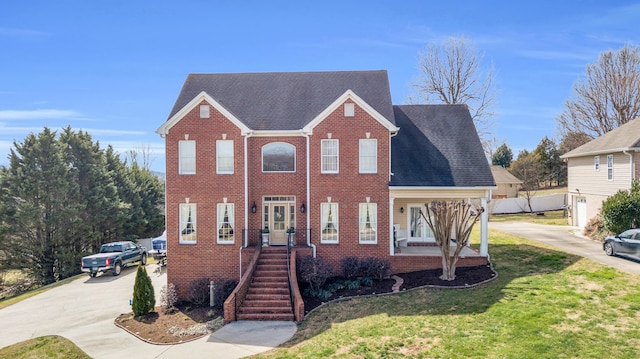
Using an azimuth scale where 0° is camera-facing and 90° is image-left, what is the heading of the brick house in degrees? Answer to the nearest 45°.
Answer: approximately 0°

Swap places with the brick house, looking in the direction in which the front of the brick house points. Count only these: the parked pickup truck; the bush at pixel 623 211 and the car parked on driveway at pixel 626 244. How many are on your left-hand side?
2

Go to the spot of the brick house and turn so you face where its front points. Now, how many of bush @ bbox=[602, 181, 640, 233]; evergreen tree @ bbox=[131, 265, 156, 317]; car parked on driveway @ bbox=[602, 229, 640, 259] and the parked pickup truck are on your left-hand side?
2

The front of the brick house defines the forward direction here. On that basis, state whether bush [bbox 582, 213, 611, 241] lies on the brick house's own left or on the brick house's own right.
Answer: on the brick house's own left

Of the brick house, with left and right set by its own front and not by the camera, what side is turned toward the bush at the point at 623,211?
left
